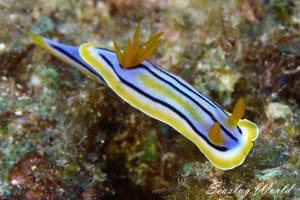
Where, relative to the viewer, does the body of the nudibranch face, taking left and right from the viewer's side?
facing the viewer and to the right of the viewer
